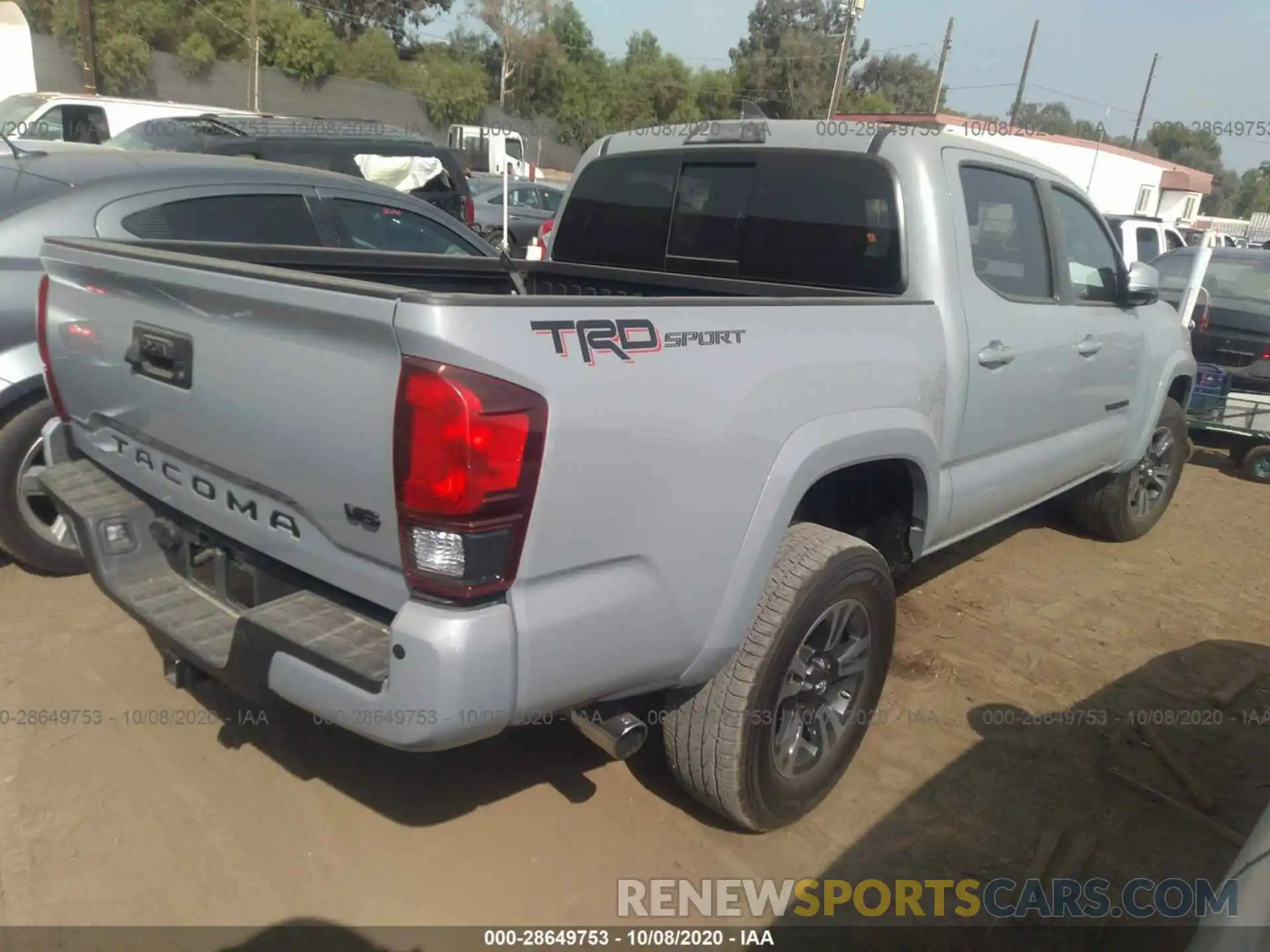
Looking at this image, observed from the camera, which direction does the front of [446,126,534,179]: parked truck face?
facing to the right of the viewer

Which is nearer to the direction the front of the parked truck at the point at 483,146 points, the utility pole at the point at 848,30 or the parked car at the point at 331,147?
the utility pole

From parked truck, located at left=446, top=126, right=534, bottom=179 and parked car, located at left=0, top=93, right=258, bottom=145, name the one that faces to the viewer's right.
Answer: parked truck, located at left=446, top=126, right=534, bottom=179

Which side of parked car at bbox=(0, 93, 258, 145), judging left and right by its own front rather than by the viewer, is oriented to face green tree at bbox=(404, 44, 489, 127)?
back

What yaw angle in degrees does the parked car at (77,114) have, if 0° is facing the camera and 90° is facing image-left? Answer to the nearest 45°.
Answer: approximately 45°

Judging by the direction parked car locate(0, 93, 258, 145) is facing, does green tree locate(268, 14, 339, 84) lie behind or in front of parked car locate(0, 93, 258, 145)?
behind

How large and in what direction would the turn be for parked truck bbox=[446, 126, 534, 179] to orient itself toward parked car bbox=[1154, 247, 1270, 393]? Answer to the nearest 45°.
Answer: approximately 90° to its right

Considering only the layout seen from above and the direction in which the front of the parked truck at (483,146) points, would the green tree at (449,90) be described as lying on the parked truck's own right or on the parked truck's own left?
on the parked truck's own left

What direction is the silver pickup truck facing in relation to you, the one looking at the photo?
facing away from the viewer and to the right of the viewer

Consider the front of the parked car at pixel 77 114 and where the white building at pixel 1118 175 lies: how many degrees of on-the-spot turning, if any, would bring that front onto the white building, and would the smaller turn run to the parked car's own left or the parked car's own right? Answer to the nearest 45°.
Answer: approximately 135° to the parked car's own left

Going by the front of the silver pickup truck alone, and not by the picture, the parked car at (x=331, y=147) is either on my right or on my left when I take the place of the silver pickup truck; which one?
on my left

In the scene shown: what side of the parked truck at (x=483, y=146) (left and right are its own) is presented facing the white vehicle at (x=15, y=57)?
back
